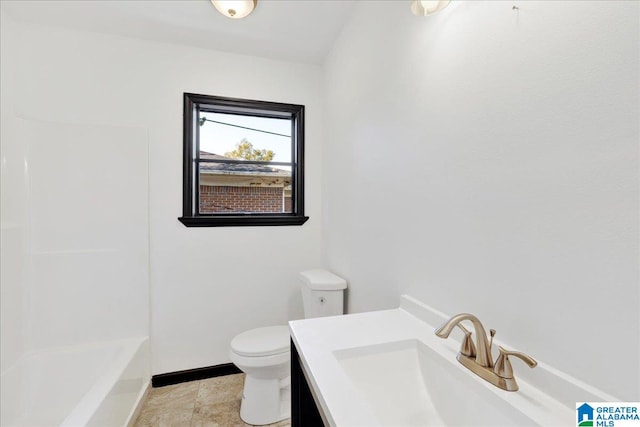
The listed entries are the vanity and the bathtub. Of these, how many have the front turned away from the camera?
0

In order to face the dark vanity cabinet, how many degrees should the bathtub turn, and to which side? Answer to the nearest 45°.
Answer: approximately 45° to its right

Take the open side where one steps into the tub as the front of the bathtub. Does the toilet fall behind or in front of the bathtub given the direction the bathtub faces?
in front

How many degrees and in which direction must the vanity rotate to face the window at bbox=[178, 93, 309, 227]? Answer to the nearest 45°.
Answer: approximately 90° to its right

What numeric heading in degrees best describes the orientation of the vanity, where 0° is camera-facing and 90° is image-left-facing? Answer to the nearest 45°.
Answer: approximately 45°

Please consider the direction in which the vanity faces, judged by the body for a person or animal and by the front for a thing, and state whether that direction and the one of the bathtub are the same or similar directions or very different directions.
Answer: very different directions

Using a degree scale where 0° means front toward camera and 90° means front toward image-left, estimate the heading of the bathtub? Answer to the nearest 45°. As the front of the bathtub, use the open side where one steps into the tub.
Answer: approximately 315°

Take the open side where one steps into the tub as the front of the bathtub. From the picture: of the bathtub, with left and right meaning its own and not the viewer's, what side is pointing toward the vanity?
front
